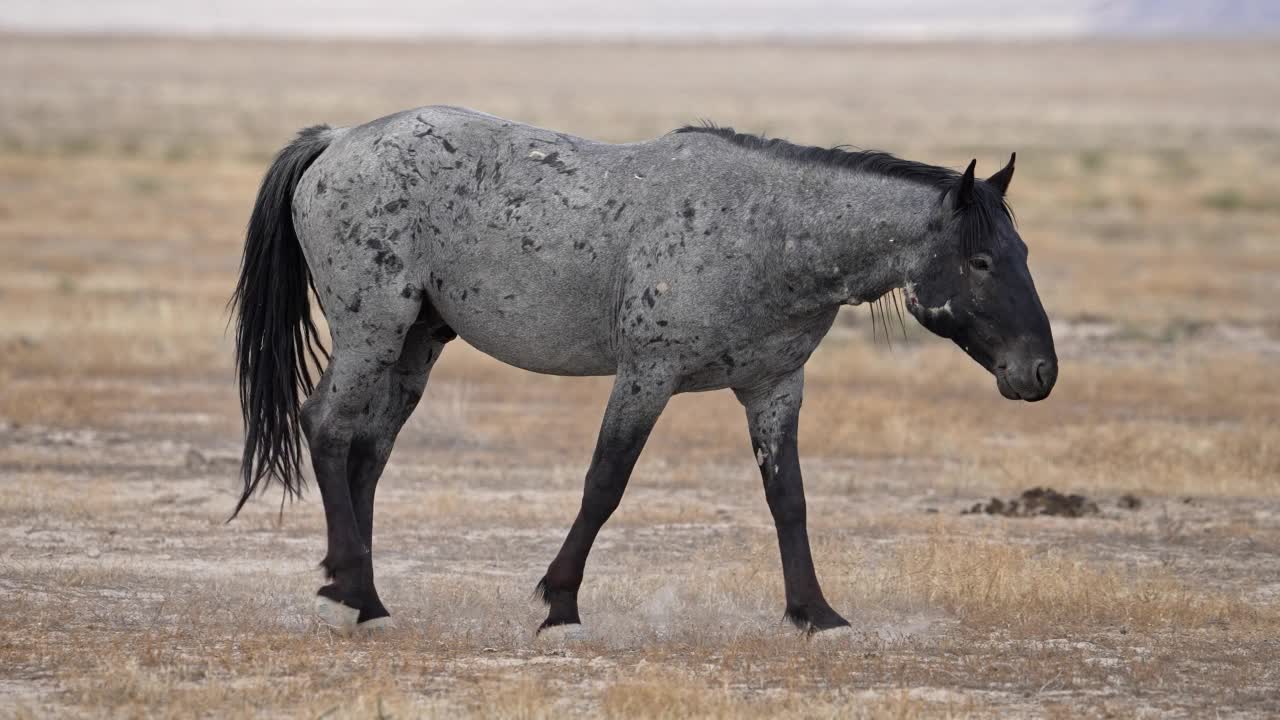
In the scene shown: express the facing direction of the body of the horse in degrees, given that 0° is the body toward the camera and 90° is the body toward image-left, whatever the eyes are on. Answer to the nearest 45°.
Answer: approximately 270°

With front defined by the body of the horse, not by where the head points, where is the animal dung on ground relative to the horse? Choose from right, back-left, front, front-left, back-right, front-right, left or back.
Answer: front-left
